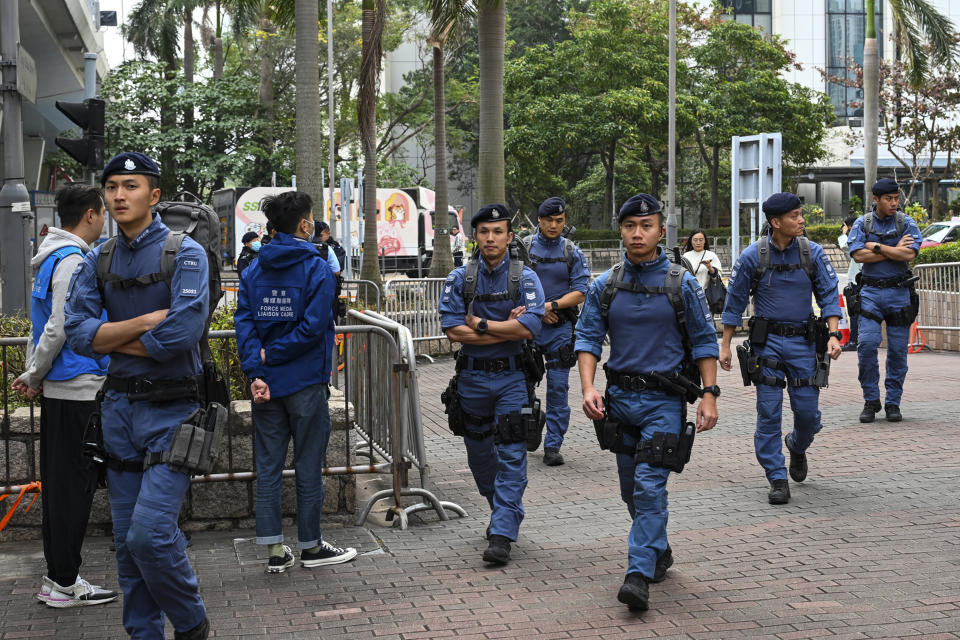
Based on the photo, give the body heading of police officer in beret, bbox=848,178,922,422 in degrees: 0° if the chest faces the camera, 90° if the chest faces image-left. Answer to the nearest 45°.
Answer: approximately 0°

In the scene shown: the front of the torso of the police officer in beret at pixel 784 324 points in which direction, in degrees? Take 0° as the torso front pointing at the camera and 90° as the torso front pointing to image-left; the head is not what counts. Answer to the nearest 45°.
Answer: approximately 0°

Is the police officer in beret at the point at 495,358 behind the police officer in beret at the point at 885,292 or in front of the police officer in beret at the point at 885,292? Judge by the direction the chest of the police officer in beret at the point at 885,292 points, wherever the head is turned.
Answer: in front

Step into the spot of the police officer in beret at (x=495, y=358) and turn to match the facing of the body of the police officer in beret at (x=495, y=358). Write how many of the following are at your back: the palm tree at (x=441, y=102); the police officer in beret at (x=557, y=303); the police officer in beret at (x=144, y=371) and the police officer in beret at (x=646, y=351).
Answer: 2

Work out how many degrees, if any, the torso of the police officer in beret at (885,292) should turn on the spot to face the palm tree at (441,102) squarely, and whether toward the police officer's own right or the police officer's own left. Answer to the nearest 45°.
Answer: approximately 135° to the police officer's own right

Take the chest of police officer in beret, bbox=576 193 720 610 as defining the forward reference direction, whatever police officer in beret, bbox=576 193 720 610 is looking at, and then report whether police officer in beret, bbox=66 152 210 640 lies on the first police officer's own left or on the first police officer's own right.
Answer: on the first police officer's own right

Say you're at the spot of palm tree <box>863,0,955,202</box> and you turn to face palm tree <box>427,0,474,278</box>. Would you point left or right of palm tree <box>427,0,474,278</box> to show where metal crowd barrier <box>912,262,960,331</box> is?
left

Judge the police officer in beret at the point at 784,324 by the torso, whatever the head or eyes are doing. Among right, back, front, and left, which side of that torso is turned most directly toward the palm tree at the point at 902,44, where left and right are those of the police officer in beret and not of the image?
back

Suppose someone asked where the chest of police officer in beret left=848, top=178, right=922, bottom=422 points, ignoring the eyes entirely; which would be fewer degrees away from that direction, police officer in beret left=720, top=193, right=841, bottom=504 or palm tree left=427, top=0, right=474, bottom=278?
the police officer in beret

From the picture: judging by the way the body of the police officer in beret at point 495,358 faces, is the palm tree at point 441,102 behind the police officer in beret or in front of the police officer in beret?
behind
